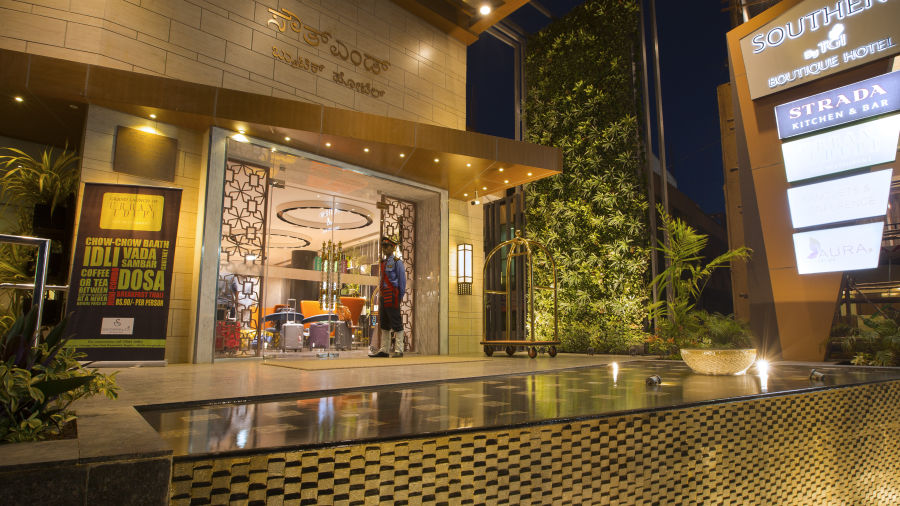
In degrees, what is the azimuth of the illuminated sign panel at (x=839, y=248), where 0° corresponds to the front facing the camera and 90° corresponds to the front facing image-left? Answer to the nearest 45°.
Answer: approximately 45°
